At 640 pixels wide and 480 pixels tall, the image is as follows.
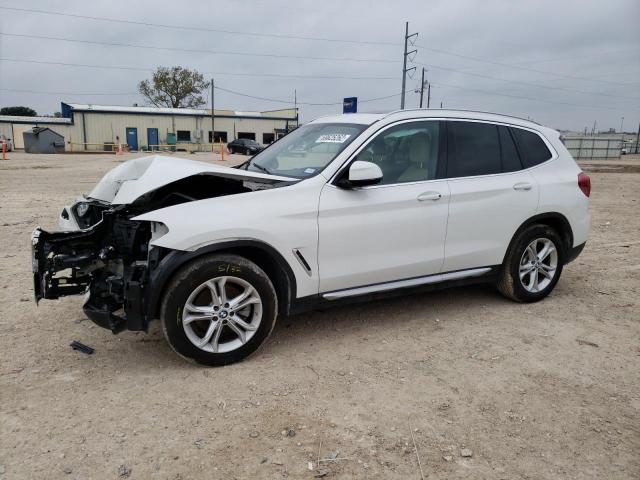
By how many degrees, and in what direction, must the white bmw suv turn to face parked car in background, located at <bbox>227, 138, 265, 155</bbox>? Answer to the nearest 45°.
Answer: approximately 135° to its right

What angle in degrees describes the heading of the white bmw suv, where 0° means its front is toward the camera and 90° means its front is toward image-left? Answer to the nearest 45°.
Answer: approximately 45°
